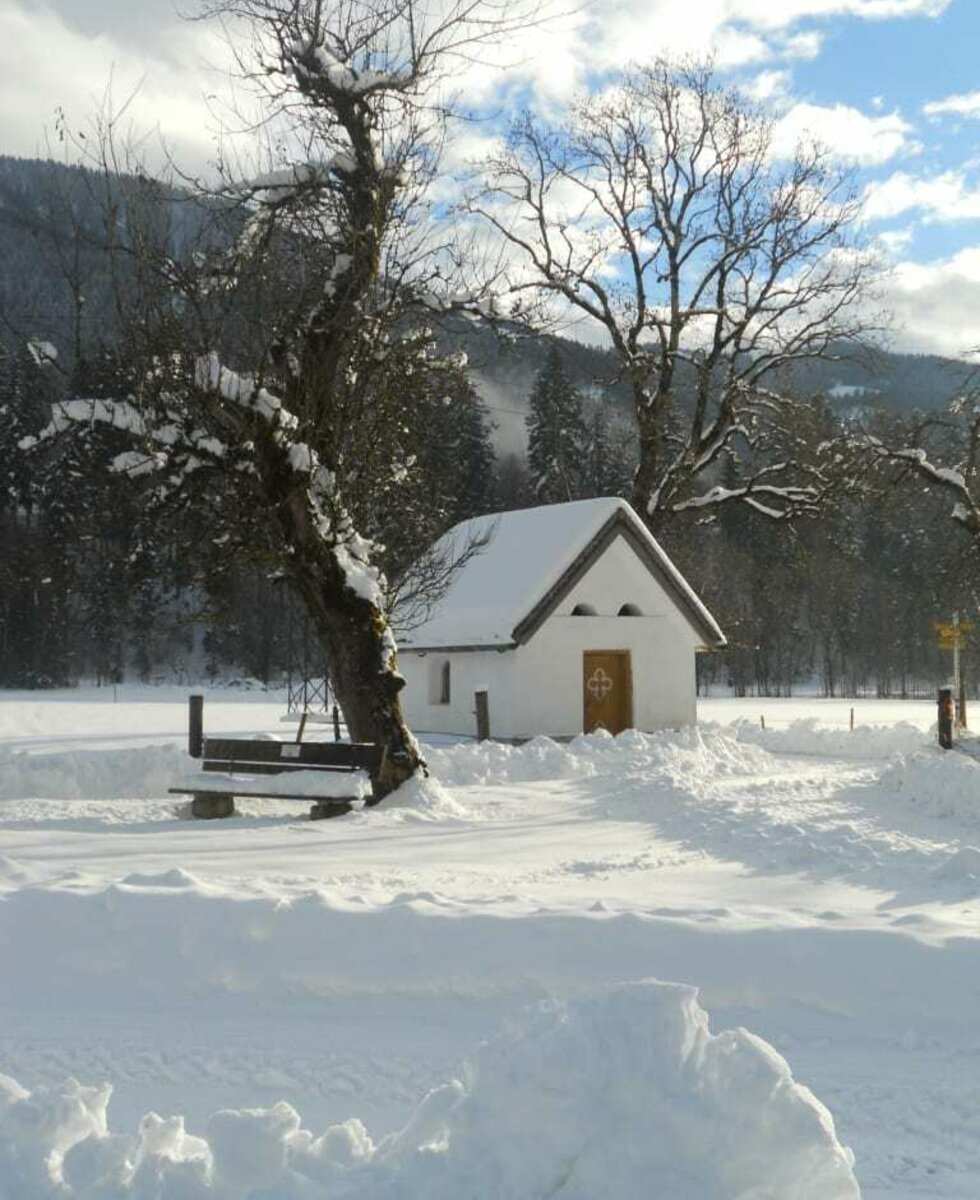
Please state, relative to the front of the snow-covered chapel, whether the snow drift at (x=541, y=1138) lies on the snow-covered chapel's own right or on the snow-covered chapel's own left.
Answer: on the snow-covered chapel's own right

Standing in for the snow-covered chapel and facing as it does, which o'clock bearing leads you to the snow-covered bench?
The snow-covered bench is roughly at 2 o'clock from the snow-covered chapel.

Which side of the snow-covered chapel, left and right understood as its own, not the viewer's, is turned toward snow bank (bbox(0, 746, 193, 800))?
right

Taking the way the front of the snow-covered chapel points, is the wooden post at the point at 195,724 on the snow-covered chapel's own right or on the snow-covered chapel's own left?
on the snow-covered chapel's own right

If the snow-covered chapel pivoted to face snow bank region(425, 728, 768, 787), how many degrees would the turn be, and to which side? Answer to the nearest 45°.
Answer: approximately 45° to its right

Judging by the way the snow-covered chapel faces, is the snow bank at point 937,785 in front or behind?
in front

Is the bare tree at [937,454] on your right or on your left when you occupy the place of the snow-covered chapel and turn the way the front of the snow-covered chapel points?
on your left

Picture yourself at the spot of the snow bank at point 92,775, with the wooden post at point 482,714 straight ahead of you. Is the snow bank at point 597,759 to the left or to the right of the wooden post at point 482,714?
right

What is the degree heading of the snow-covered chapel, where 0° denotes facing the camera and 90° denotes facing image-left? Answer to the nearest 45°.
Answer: approximately 315°
